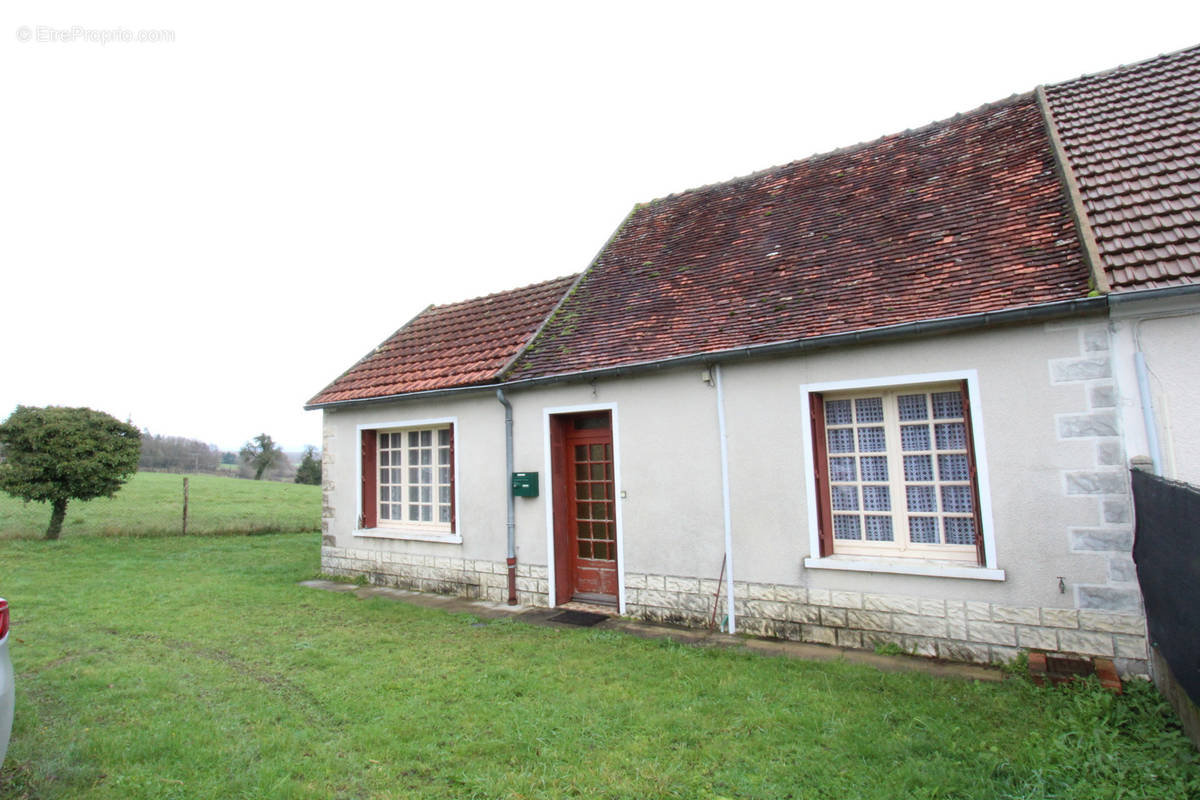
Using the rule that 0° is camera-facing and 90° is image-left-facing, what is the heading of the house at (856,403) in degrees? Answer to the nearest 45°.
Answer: approximately 45°

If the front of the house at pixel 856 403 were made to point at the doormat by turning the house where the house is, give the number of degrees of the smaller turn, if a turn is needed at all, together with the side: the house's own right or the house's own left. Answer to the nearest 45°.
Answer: approximately 45° to the house's own right
